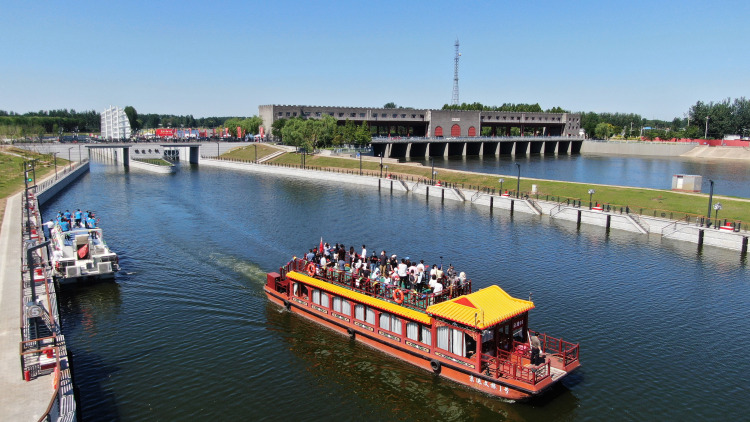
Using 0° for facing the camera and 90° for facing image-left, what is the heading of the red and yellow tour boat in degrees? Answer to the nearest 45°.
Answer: approximately 315°
